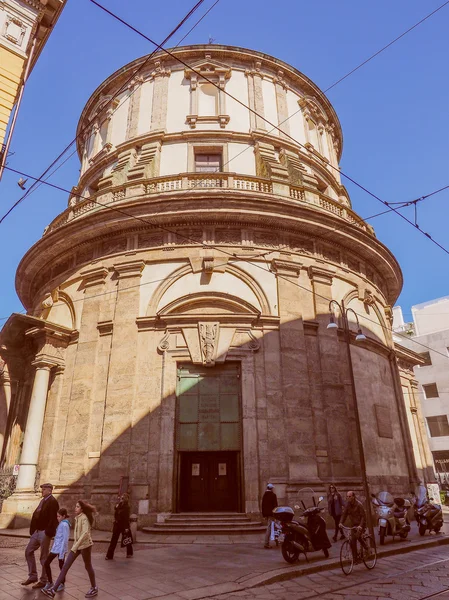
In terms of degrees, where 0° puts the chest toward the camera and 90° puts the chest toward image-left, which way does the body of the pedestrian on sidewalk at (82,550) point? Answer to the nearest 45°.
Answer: approximately 90°

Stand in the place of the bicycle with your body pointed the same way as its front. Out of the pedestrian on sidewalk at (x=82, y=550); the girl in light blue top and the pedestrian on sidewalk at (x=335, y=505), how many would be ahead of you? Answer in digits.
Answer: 2

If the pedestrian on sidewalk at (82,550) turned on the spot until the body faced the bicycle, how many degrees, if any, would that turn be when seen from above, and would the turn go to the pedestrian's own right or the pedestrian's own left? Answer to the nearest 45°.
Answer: approximately 180°

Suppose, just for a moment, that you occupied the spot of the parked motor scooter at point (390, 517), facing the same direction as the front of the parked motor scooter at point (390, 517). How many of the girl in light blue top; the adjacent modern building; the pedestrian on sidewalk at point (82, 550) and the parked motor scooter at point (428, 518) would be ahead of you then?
2

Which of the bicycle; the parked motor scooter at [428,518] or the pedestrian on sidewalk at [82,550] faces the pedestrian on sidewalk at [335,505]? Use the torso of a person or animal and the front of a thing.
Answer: the parked motor scooter
